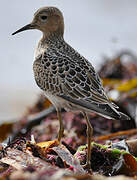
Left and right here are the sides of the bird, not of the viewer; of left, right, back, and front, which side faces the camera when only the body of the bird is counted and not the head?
left
